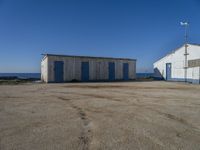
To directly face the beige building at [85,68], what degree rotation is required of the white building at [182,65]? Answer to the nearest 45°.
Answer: approximately 45° to its right

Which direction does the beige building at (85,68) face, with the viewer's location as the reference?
facing the viewer and to the right of the viewer

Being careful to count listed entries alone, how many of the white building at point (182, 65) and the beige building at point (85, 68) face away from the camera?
0

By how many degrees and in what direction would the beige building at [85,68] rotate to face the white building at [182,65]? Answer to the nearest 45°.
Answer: approximately 45° to its left

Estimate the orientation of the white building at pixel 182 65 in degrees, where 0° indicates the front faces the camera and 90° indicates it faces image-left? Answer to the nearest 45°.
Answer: approximately 45°
